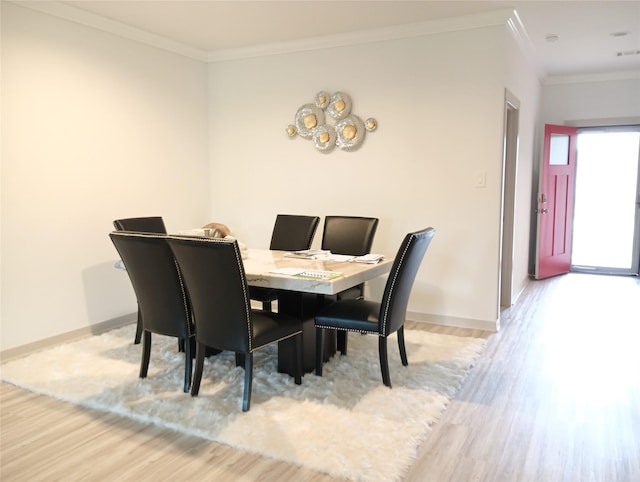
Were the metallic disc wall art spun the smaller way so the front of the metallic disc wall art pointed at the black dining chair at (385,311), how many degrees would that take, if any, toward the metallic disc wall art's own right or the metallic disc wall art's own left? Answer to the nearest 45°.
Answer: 0° — it already faces it

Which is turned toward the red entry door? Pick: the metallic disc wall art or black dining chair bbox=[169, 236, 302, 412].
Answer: the black dining chair

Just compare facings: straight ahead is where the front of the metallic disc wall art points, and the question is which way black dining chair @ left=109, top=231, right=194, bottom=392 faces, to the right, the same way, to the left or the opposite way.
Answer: the opposite way

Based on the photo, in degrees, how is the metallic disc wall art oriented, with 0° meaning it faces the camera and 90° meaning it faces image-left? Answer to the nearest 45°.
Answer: approximately 0°

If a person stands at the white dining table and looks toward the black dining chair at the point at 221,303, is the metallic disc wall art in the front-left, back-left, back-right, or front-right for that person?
back-right

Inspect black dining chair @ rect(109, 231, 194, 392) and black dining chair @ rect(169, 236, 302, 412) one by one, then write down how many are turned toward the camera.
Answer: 0

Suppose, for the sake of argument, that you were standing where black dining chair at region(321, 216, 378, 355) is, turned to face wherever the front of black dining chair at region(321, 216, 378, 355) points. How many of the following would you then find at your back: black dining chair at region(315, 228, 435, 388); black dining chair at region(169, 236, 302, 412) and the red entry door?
1

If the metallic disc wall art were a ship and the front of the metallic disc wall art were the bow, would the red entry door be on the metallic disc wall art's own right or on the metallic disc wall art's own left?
on the metallic disc wall art's own left

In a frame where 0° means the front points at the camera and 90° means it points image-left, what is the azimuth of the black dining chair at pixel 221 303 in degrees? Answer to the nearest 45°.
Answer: approximately 225°

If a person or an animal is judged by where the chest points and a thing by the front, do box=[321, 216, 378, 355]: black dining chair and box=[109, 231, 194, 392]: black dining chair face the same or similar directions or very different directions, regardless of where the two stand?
very different directions

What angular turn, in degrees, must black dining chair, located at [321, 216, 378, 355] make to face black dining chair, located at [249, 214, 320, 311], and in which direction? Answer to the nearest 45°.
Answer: approximately 90° to its right
